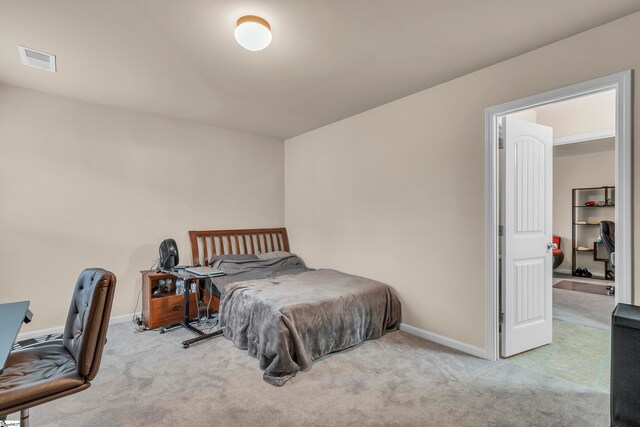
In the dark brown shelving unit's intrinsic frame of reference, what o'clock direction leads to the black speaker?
The black speaker is roughly at 12 o'clock from the dark brown shelving unit.

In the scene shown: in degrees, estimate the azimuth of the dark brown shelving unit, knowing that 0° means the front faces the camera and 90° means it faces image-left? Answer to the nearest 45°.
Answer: approximately 0°

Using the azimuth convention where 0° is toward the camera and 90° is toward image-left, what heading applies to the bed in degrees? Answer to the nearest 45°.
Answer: approximately 315°

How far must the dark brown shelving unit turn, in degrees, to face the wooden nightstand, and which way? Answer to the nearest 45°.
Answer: approximately 45° to its right

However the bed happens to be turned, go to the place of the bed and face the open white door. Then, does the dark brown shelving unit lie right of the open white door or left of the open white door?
left

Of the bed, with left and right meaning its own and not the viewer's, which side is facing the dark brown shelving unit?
left

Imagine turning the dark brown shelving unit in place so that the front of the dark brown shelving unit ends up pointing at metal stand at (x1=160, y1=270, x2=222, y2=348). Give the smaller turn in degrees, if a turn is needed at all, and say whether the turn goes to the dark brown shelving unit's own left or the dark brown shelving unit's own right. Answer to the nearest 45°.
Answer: approximately 45° to the dark brown shelving unit's own right

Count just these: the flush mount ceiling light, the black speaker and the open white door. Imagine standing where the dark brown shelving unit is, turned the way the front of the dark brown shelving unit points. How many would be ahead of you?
3

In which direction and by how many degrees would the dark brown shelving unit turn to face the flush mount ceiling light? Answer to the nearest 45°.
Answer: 0° — it already faces it
